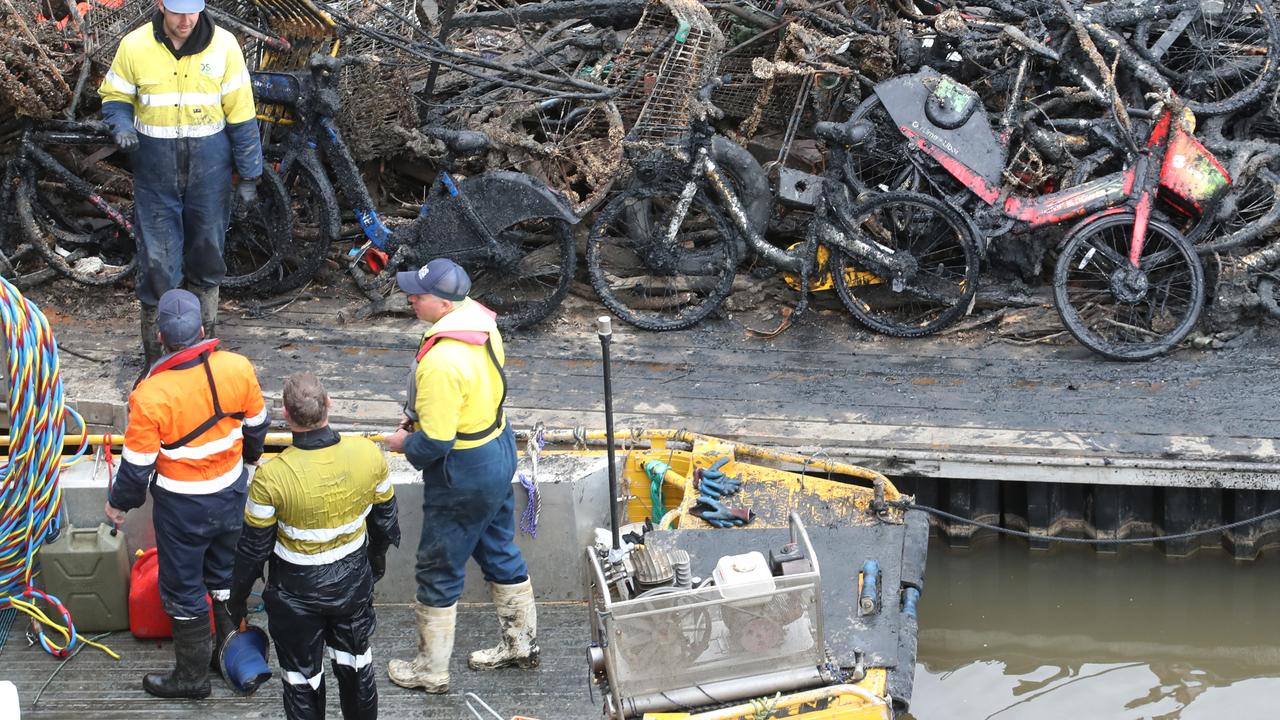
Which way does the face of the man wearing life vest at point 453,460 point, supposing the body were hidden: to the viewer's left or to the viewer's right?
to the viewer's left

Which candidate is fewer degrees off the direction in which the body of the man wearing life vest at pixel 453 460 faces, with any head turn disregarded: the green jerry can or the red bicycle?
the green jerry can

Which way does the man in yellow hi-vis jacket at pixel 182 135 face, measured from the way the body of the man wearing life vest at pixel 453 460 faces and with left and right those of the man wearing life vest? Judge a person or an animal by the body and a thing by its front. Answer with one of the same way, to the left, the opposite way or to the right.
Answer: to the left

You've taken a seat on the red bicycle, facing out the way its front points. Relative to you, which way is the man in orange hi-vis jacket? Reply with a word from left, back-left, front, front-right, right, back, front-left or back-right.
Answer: back-right

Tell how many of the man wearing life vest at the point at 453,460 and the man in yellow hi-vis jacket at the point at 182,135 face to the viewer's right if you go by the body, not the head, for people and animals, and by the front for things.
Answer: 0

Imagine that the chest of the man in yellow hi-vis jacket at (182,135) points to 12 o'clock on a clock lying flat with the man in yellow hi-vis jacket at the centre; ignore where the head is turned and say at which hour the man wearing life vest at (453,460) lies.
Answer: The man wearing life vest is roughly at 11 o'clock from the man in yellow hi-vis jacket.

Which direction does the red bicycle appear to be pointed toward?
to the viewer's right

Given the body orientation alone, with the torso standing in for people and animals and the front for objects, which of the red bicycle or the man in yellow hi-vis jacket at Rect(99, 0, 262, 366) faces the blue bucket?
the man in yellow hi-vis jacket

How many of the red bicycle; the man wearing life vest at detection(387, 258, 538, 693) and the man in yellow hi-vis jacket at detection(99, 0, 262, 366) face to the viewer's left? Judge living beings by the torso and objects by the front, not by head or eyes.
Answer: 1

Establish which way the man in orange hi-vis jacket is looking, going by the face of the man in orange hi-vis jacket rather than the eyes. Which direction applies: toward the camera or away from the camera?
away from the camera

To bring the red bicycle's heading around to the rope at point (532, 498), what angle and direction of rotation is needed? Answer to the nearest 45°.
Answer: approximately 135° to its right

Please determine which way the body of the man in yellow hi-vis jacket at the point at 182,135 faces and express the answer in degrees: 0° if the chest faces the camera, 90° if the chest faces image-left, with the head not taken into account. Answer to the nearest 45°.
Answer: approximately 0°

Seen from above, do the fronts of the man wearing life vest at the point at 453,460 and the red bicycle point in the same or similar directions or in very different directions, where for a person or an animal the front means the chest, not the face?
very different directions

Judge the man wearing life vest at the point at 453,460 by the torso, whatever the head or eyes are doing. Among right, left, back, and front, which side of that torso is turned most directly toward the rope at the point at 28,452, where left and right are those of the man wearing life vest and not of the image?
front

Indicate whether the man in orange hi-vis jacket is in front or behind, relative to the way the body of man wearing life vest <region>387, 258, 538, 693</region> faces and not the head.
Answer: in front

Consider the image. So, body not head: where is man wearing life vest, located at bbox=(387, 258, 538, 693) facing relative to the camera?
to the viewer's left

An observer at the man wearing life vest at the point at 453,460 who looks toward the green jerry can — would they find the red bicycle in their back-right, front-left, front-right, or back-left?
back-right

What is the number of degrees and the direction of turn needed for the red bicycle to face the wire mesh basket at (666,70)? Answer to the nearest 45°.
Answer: approximately 180°
